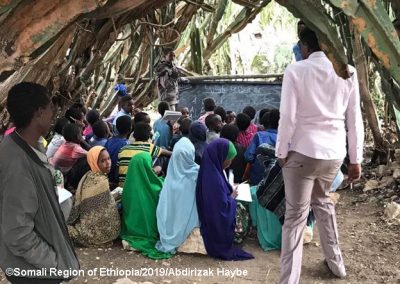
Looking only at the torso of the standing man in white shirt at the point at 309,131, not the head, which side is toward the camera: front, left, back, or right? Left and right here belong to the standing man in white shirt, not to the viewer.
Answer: back

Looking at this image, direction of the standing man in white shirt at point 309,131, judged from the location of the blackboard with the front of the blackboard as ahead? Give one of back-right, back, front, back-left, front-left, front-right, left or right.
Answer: front

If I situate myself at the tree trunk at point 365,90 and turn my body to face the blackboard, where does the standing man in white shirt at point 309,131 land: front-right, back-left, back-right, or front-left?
back-left

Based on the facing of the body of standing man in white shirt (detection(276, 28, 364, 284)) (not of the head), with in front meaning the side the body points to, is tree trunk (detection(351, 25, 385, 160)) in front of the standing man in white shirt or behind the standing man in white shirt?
in front

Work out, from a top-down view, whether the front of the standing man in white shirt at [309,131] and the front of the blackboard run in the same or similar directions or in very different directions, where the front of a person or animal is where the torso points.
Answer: very different directions

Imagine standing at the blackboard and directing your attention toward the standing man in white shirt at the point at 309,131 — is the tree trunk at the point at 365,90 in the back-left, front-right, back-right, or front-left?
front-left

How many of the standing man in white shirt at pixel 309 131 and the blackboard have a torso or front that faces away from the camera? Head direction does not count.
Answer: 1

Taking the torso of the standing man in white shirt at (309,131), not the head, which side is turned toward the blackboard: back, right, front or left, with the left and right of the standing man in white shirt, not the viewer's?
front

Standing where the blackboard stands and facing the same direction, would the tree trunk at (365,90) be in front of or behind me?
in front

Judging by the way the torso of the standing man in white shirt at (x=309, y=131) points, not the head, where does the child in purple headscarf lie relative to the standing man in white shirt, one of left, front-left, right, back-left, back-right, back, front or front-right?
front-left

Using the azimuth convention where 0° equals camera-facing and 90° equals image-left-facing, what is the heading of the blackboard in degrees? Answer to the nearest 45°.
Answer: approximately 0°

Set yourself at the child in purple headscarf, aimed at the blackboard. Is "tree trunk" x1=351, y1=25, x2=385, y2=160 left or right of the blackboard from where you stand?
right
